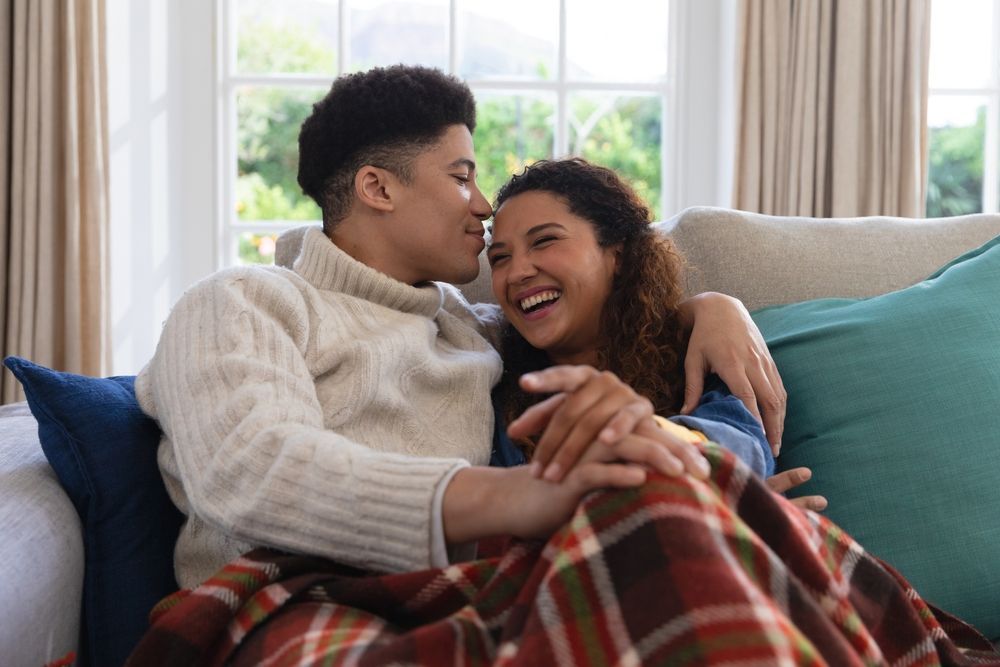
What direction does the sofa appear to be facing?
toward the camera

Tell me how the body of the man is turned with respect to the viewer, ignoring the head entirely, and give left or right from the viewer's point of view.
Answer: facing the viewer and to the right of the viewer

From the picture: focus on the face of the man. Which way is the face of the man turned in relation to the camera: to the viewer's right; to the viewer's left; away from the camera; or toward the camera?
to the viewer's right

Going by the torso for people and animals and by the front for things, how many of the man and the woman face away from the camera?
0

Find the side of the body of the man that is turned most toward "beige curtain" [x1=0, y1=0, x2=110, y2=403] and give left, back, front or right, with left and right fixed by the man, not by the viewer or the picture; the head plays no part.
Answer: back

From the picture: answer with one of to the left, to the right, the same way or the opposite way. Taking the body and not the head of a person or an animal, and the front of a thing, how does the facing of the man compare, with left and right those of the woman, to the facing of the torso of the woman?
to the left

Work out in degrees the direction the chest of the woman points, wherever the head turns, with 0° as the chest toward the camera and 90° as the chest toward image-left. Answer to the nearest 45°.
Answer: approximately 45°

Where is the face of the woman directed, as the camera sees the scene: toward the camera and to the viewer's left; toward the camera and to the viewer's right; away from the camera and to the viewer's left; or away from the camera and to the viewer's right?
toward the camera and to the viewer's left

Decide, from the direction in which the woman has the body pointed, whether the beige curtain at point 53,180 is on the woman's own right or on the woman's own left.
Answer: on the woman's own right

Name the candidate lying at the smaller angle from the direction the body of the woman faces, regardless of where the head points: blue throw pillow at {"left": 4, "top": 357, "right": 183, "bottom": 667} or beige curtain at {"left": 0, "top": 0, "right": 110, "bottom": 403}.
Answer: the blue throw pillow

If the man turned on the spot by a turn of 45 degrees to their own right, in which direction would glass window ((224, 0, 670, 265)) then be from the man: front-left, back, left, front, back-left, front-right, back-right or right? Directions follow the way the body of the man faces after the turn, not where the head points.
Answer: back

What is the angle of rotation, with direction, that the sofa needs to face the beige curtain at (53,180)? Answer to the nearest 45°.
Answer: approximately 135° to its right
